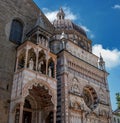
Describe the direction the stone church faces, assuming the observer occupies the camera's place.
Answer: facing the viewer and to the right of the viewer
